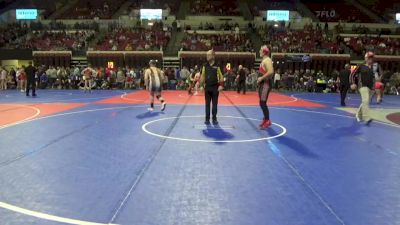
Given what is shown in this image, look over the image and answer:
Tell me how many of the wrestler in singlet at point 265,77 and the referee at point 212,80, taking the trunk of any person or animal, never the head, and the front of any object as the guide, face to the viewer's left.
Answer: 1

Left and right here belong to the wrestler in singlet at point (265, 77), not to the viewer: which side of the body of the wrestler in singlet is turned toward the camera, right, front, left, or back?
left

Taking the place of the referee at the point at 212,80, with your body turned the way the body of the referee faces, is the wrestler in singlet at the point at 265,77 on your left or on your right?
on your left

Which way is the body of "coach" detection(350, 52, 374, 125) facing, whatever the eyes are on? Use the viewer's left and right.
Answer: facing the viewer and to the right of the viewer

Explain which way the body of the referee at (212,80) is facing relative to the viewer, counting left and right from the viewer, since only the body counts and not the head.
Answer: facing the viewer

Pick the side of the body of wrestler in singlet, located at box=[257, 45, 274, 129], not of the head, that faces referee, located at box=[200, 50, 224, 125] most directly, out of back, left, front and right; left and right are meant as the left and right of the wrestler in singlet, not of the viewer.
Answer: front

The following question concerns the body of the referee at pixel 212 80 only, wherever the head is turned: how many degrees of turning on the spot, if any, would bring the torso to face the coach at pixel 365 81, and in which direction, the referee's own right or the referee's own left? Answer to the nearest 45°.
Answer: approximately 90° to the referee's own left

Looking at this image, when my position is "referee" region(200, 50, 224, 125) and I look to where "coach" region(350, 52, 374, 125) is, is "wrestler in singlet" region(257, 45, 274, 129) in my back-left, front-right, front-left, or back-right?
front-right

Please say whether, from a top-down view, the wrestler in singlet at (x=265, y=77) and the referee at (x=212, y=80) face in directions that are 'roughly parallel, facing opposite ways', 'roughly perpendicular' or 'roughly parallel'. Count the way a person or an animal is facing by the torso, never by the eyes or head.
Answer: roughly perpendicular

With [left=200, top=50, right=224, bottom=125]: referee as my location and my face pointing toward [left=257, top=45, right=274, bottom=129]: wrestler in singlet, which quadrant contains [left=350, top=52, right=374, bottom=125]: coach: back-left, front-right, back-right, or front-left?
front-left

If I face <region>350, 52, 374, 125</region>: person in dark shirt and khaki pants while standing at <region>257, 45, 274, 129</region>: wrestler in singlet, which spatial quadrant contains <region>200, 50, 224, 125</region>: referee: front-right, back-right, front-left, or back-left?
back-left

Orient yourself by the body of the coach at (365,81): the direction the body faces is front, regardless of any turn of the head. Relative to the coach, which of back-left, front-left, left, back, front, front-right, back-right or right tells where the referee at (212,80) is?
right

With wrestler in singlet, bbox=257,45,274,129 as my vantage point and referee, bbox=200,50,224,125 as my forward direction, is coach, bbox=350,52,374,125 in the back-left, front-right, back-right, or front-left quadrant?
back-right

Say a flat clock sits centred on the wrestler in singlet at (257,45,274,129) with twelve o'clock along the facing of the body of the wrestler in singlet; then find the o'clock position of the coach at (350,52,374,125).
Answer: The coach is roughly at 5 o'clock from the wrestler in singlet.
